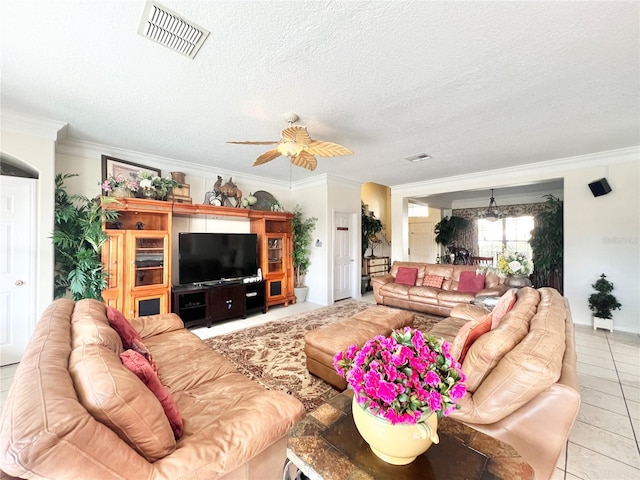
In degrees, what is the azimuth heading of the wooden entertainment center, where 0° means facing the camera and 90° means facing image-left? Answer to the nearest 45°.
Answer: approximately 315°

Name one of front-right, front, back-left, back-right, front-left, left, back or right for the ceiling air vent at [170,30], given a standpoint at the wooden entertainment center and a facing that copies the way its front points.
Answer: front-right

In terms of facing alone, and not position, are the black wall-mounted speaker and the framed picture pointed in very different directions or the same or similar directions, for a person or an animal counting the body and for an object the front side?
very different directions

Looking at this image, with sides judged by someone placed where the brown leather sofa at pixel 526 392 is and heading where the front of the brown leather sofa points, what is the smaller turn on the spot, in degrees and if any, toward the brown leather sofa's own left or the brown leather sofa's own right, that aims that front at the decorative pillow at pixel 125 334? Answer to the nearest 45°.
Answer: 0° — it already faces it

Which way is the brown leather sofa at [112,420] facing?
to the viewer's right

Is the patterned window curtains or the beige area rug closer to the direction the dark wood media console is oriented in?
the beige area rug

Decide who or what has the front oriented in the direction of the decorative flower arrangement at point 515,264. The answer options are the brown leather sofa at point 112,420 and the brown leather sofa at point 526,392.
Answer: the brown leather sofa at point 112,420

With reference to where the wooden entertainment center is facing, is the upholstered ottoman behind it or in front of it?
in front

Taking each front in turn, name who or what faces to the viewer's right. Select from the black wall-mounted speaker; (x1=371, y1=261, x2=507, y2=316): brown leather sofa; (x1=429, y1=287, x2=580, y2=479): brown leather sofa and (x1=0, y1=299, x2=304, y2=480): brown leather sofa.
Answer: (x1=0, y1=299, x2=304, y2=480): brown leather sofa

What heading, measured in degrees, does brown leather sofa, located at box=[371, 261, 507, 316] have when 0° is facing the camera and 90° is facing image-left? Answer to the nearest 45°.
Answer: approximately 45°

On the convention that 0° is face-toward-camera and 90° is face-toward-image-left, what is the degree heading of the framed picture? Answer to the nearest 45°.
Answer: approximately 315°

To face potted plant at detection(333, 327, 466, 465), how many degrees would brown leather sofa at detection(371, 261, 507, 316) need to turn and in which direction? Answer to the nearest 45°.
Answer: approximately 45° to its left

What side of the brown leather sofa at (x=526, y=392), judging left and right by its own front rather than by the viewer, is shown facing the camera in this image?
left

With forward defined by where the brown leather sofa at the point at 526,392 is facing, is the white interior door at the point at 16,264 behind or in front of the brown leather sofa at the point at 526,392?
in front
